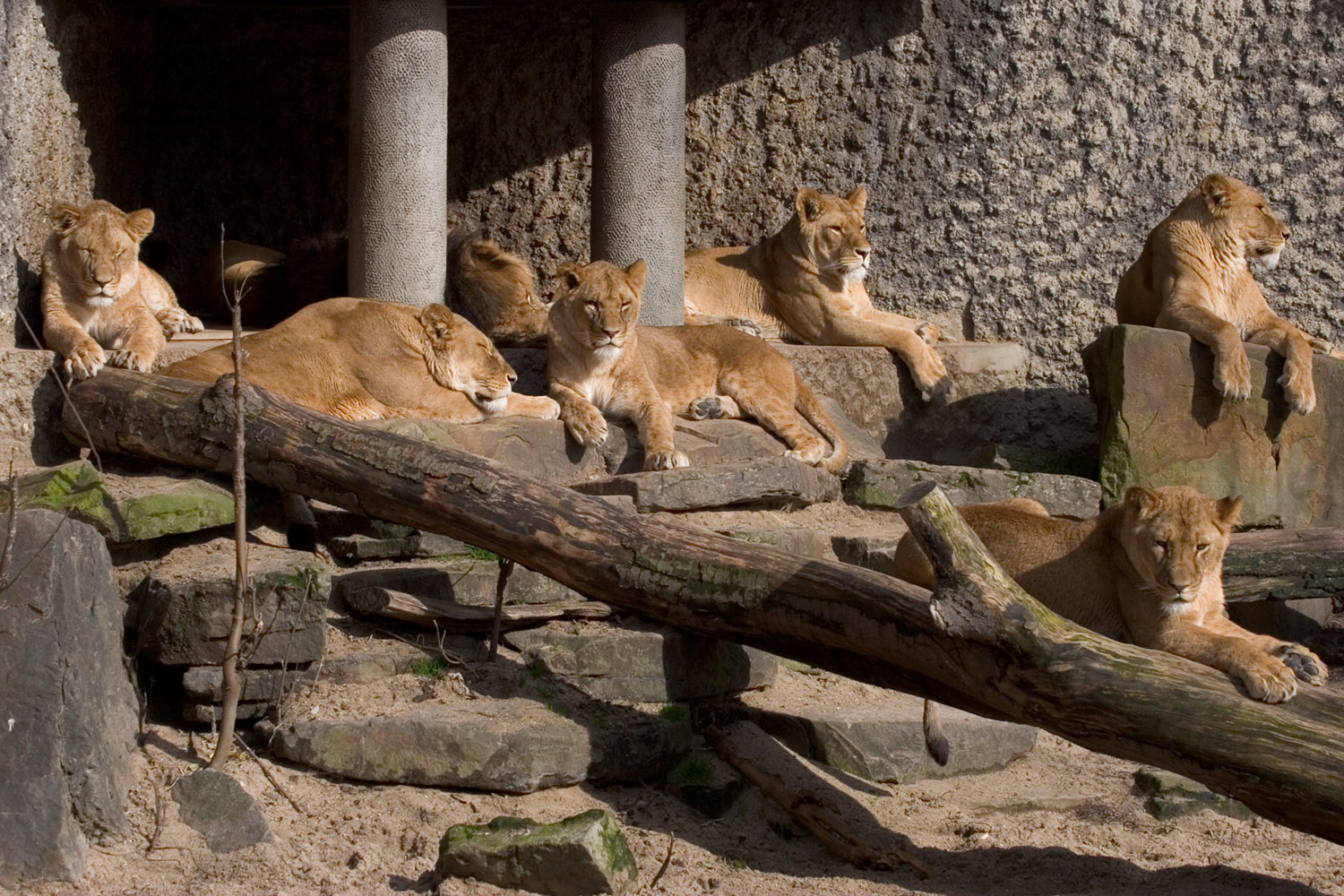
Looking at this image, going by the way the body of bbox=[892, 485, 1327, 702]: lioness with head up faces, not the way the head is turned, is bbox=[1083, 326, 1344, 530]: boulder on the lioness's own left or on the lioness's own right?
on the lioness's own left

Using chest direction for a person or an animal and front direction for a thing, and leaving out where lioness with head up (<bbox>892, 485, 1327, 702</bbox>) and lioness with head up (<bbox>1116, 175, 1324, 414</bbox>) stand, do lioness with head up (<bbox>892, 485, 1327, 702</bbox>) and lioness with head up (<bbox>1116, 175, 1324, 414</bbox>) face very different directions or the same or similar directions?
same or similar directions

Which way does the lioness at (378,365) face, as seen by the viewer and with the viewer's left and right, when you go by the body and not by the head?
facing to the right of the viewer

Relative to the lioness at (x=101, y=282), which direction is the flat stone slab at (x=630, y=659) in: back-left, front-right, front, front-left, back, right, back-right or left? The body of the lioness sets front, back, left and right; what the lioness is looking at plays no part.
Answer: front-left

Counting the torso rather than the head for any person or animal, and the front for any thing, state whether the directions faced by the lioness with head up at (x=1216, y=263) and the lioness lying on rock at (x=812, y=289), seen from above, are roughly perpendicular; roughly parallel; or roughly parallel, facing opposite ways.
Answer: roughly parallel

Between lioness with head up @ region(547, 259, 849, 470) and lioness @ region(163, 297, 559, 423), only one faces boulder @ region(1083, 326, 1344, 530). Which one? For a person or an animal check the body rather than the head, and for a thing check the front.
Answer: the lioness

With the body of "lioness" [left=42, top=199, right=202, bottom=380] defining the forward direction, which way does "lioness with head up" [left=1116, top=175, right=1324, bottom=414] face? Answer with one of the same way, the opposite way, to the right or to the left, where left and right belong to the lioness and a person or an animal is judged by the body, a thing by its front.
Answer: the same way

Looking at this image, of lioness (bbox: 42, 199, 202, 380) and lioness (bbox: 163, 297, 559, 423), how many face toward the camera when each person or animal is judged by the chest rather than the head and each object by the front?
1

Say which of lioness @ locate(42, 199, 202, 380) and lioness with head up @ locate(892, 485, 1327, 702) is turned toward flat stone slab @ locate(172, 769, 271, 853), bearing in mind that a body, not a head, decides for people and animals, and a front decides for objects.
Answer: the lioness

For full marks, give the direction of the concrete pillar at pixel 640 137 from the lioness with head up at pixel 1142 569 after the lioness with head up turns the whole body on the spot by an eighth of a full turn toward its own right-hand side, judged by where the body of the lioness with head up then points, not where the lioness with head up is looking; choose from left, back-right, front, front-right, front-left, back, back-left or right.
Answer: back-right

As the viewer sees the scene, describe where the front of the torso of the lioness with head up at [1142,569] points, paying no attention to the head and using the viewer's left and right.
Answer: facing the viewer and to the right of the viewer

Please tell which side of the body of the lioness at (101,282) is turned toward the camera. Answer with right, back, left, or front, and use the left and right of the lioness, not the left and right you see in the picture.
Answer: front
